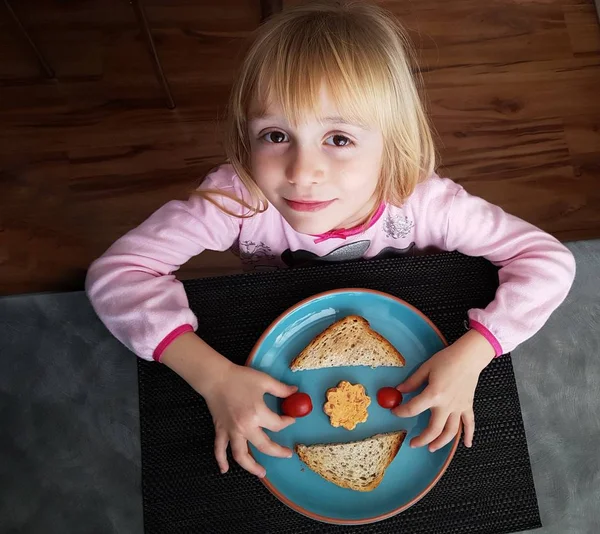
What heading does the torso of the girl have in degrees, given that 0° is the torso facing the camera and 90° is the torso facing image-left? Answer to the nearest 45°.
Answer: approximately 0°
